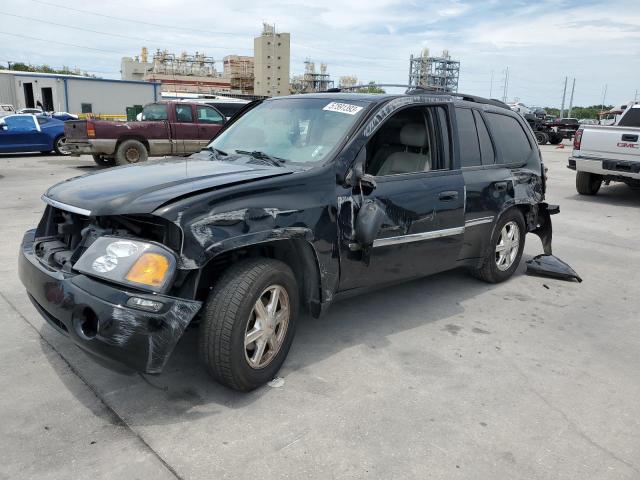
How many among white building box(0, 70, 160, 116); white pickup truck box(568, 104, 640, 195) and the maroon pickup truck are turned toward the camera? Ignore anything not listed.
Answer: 1

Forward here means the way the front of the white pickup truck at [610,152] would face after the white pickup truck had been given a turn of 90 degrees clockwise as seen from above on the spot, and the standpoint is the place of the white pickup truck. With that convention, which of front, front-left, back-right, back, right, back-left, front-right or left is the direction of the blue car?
back-right

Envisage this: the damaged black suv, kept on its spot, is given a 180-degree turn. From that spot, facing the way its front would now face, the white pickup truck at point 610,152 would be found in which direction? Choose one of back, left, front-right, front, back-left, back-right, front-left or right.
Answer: front

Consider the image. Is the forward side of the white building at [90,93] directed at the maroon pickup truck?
yes

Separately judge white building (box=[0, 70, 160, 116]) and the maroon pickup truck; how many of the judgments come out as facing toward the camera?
1

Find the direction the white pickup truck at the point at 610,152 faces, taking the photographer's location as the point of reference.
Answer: facing away from the viewer and to the right of the viewer

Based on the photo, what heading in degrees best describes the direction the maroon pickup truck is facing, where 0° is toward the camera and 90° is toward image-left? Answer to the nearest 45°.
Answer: approximately 225°

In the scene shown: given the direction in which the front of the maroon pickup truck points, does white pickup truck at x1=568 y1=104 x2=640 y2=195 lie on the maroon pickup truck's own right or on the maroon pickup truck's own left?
on the maroon pickup truck's own right

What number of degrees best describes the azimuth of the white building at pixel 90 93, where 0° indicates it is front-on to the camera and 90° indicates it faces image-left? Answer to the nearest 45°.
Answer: approximately 0°

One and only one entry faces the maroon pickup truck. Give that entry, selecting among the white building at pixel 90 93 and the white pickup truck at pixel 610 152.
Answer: the white building

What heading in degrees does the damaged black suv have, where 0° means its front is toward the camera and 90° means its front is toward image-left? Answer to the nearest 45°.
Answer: approximately 45°

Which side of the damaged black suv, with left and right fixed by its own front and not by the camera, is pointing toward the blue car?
right

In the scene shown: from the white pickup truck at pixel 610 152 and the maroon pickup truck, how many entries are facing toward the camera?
0

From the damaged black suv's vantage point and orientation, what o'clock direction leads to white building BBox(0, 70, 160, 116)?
The white building is roughly at 4 o'clock from the damaged black suv.

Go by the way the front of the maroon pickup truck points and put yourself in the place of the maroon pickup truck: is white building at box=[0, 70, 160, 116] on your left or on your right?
on your left
